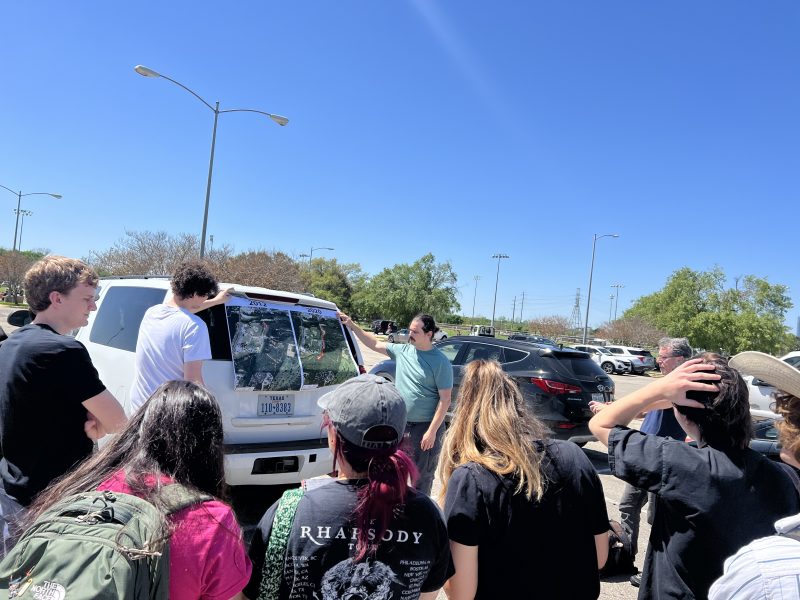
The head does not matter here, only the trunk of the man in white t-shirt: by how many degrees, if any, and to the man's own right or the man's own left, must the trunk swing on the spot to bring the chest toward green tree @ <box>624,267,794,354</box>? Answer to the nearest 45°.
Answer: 0° — they already face it

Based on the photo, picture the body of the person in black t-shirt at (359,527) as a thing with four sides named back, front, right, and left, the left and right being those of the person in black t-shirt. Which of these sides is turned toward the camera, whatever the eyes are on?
back

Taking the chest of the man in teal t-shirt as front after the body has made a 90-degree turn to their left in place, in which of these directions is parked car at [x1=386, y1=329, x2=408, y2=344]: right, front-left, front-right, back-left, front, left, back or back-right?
back-left

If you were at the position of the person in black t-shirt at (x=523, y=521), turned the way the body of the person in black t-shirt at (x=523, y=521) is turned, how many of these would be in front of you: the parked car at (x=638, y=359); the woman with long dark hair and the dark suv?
2

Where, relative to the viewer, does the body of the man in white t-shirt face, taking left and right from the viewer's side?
facing away from the viewer and to the right of the viewer

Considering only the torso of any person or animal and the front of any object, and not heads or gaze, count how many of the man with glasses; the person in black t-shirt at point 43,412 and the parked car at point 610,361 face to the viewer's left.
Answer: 1

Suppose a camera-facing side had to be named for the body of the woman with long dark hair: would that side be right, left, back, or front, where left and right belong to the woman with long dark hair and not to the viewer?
back

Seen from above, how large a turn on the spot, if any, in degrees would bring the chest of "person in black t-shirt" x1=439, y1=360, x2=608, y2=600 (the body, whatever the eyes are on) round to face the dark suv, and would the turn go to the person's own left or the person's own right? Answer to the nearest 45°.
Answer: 0° — they already face it

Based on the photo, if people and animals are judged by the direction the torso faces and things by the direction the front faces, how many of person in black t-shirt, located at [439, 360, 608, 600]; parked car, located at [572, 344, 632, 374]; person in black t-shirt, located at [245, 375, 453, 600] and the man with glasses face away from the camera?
2

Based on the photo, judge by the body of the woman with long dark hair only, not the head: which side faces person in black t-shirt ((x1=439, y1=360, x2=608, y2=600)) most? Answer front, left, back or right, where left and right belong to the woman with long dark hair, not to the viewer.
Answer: right

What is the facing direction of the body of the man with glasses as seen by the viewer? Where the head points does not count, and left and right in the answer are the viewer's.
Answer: facing to the left of the viewer

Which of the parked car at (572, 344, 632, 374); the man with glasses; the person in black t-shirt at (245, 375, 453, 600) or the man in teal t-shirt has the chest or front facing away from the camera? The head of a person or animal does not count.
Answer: the person in black t-shirt

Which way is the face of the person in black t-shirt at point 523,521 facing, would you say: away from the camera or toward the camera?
away from the camera

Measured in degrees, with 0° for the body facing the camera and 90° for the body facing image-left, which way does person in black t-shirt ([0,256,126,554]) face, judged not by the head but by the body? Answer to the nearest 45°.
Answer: approximately 225°

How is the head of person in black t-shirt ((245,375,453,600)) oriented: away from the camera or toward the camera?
away from the camera

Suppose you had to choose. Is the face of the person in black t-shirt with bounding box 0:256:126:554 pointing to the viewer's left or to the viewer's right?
to the viewer's right

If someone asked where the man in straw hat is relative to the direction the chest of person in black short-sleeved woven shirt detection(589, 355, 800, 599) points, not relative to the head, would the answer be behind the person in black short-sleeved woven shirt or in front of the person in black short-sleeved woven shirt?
behind

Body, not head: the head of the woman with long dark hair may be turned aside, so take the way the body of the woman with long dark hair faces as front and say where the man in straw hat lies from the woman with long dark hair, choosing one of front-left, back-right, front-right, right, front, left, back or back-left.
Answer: back-right

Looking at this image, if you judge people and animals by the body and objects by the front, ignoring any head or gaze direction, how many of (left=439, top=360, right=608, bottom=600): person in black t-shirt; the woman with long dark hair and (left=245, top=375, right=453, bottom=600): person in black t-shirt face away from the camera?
3

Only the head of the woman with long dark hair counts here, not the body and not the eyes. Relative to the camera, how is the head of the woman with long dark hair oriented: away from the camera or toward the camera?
away from the camera
